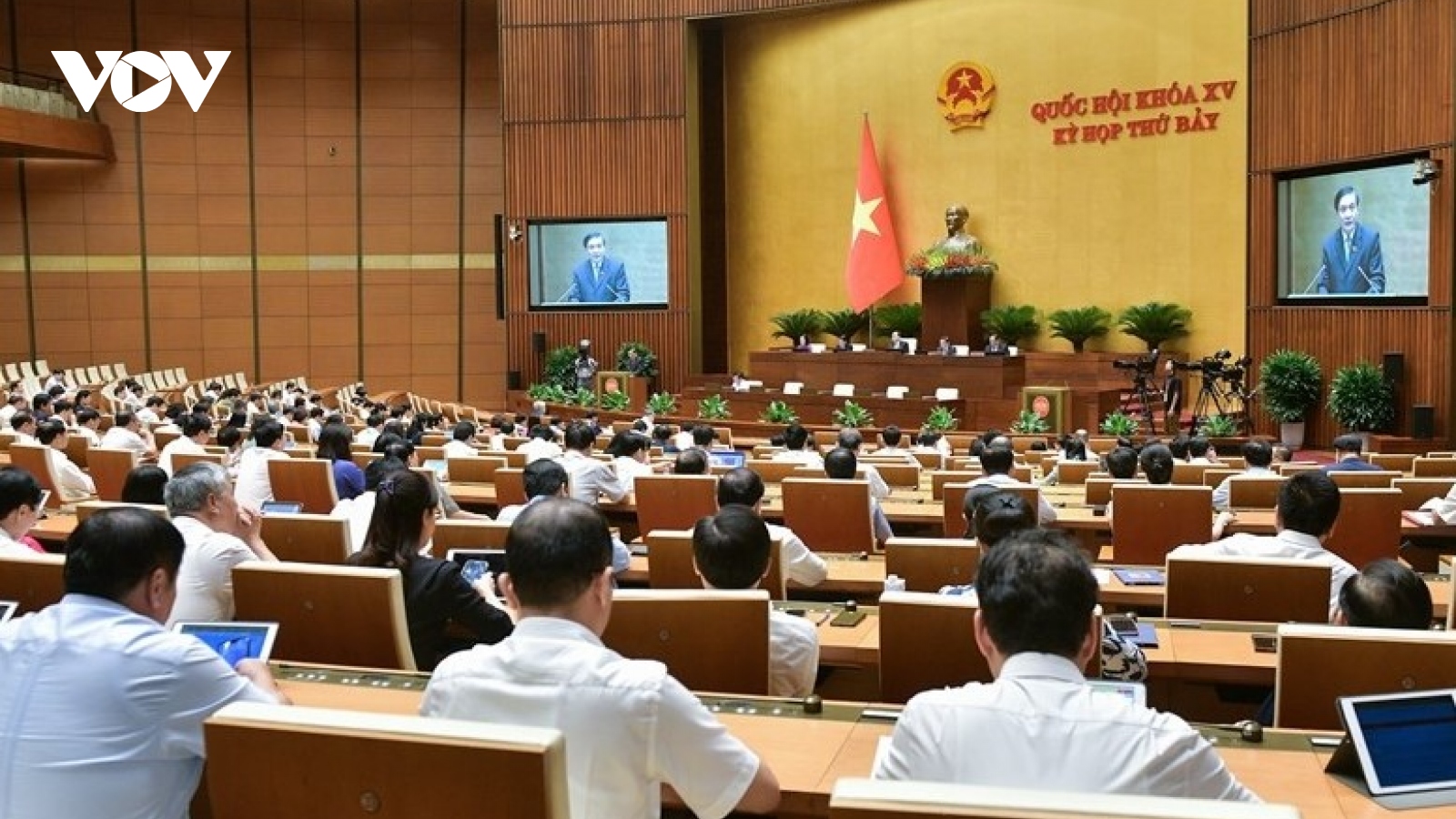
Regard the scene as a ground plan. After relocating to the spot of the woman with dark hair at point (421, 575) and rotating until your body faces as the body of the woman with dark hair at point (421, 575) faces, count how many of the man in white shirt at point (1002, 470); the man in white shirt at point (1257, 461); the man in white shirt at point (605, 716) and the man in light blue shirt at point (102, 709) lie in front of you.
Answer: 2

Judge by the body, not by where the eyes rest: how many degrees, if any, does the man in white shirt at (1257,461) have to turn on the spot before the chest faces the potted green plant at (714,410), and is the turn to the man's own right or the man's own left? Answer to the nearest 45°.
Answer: approximately 45° to the man's own left

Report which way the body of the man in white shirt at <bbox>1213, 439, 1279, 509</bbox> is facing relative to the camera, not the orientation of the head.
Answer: away from the camera

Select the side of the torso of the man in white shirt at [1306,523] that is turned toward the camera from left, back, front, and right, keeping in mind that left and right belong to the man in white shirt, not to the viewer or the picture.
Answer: back

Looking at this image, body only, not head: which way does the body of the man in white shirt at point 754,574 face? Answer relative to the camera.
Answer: away from the camera

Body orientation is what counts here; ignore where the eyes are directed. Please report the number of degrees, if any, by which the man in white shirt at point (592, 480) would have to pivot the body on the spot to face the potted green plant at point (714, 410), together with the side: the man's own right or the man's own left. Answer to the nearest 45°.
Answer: approximately 45° to the man's own left

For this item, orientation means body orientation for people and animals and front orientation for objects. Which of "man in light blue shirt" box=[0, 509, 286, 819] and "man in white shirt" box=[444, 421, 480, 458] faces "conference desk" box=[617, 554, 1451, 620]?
"man in light blue shirt" box=[0, 509, 286, 819]

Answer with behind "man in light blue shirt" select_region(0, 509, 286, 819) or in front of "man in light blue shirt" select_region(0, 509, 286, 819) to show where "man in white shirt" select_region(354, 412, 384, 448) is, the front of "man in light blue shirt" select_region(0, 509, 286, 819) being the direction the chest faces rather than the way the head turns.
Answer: in front

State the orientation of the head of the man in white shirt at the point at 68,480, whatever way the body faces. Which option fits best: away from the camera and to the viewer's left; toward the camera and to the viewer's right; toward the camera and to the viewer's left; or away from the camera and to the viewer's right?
away from the camera and to the viewer's right

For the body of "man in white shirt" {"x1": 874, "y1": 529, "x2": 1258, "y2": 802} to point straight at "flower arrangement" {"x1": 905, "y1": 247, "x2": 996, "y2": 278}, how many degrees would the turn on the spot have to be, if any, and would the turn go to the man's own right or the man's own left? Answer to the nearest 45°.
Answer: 0° — they already face it

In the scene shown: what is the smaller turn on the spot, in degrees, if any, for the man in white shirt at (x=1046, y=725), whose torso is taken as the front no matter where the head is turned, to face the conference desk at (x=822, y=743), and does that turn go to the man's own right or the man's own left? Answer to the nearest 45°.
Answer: approximately 45° to the man's own left

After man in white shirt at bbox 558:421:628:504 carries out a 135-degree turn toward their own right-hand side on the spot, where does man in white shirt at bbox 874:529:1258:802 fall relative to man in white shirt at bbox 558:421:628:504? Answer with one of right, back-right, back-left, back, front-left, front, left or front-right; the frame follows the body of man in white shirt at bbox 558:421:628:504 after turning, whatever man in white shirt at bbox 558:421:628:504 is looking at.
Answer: front

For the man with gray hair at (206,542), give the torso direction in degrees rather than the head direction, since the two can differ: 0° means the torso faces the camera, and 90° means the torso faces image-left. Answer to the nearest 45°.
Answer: approximately 225°

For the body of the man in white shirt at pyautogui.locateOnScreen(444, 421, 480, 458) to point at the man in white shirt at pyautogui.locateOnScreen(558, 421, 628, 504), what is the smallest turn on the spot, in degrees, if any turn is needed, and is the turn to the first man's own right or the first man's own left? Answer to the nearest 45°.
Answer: approximately 135° to the first man's own right

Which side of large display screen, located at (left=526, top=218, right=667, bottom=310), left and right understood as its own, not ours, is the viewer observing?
front

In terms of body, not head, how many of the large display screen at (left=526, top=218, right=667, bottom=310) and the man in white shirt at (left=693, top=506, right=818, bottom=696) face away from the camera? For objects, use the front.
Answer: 1

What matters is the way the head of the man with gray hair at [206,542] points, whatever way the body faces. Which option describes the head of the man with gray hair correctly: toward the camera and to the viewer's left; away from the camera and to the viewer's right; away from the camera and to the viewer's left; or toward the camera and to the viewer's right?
away from the camera and to the viewer's right
